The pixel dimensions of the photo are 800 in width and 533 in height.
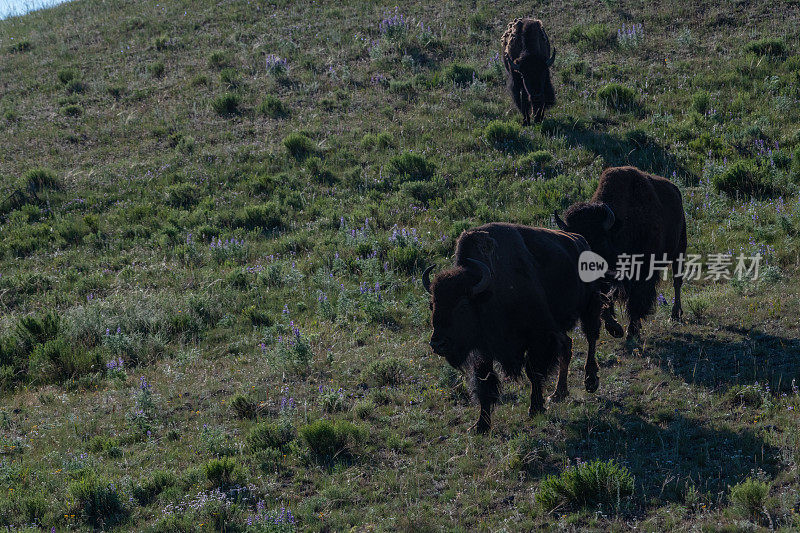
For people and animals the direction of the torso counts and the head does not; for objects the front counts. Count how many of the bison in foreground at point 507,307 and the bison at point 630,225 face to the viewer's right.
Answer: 0

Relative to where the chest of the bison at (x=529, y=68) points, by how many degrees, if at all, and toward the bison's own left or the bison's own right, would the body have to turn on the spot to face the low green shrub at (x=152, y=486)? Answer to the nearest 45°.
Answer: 0° — it already faces it

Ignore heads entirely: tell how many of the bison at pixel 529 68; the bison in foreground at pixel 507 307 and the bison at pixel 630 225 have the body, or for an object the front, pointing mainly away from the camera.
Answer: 0

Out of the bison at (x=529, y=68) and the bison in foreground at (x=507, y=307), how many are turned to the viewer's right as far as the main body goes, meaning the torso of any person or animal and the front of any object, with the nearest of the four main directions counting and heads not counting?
0

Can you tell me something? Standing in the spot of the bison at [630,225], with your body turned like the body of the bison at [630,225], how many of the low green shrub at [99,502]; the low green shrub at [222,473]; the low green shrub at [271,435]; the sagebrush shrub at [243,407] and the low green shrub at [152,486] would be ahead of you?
5

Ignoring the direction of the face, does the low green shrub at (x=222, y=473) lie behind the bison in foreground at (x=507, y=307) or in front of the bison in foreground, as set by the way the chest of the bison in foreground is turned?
in front

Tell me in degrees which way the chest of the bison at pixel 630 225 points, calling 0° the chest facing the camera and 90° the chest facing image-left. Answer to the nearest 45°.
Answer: approximately 45°

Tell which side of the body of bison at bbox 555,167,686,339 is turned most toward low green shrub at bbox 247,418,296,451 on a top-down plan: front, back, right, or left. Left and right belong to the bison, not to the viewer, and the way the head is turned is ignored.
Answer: front

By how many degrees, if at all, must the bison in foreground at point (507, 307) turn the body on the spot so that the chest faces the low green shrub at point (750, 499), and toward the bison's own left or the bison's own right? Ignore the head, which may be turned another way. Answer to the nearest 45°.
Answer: approximately 90° to the bison's own left

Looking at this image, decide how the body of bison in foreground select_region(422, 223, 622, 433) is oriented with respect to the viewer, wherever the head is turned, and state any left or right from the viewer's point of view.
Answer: facing the viewer and to the left of the viewer

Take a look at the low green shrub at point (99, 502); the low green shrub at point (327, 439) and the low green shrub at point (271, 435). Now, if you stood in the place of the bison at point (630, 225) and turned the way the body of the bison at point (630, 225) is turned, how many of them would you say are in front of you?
3

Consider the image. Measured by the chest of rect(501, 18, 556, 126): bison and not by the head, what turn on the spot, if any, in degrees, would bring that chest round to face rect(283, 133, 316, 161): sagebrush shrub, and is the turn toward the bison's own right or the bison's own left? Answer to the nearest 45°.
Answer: approximately 90° to the bison's own right

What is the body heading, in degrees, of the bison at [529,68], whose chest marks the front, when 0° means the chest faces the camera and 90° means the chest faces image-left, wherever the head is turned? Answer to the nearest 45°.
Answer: approximately 0°

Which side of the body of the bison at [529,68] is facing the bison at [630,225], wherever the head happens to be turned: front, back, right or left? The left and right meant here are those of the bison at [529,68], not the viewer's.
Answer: front

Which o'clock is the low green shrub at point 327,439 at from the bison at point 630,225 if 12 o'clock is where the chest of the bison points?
The low green shrub is roughly at 12 o'clock from the bison.

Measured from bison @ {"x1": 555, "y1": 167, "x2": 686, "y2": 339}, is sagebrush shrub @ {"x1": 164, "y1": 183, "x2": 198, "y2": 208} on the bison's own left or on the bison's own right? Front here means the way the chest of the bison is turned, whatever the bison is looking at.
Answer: on the bison's own right
